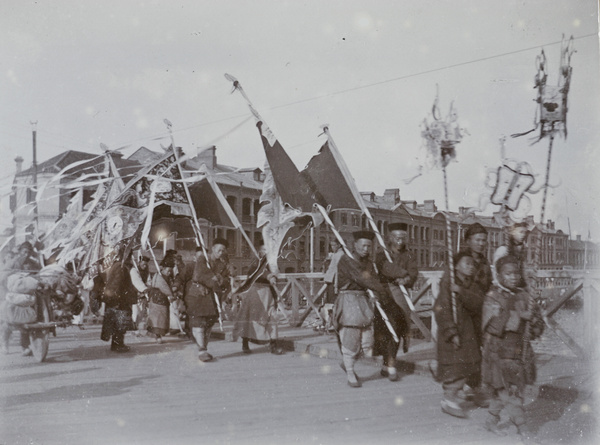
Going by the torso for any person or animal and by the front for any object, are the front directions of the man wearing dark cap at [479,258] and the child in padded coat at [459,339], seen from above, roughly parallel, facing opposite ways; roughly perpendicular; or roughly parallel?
roughly parallel

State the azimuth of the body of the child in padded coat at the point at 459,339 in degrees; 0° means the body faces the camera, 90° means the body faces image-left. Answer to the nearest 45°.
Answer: approximately 315°

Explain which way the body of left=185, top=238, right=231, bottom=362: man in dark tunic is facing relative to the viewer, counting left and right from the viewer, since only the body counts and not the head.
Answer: facing the viewer and to the right of the viewer

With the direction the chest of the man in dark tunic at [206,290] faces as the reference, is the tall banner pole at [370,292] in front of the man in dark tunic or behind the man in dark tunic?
in front
